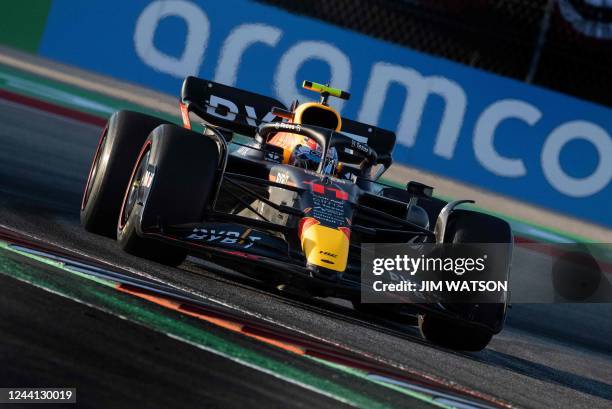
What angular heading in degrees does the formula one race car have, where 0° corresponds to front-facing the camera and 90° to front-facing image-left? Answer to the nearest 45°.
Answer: approximately 0°

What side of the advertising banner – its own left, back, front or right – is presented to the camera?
front

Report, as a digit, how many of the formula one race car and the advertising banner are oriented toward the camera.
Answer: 2

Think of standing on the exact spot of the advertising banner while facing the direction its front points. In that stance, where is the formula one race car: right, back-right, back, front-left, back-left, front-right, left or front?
front

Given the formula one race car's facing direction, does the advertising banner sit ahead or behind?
behind
